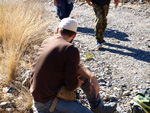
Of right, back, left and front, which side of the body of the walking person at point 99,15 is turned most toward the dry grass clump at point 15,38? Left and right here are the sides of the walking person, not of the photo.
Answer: front

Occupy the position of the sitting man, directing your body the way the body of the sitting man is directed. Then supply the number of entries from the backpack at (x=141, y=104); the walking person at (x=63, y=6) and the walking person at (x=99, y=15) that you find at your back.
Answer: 0

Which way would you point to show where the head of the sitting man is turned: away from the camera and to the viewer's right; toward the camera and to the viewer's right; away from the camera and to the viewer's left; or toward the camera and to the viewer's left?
away from the camera and to the viewer's right

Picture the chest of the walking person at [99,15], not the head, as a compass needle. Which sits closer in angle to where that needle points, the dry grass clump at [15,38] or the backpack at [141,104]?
the dry grass clump

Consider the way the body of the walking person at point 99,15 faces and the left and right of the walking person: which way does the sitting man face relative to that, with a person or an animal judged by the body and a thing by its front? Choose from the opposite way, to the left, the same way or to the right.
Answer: the opposite way

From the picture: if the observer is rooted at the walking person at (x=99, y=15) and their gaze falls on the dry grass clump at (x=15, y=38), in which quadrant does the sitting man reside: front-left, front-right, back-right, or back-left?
front-left

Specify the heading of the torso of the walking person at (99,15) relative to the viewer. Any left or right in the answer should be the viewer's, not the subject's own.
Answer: facing the viewer and to the left of the viewer

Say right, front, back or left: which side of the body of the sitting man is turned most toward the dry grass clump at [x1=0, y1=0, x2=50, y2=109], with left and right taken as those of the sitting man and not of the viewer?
left

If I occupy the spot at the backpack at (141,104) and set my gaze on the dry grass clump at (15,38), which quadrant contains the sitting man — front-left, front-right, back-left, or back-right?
front-left

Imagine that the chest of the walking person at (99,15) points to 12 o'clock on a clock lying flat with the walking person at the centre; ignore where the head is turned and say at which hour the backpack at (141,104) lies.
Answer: The backpack is roughly at 10 o'clock from the walking person.

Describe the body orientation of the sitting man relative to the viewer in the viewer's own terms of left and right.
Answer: facing away from the viewer and to the right of the viewer

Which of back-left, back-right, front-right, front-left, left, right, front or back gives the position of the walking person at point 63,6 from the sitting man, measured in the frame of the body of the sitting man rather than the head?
front-left

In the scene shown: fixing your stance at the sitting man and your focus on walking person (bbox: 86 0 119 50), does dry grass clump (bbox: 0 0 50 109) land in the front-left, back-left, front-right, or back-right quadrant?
front-left
